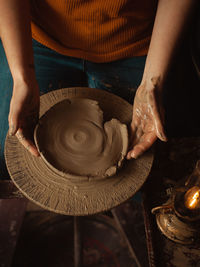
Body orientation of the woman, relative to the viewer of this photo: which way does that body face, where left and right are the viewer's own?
facing the viewer
